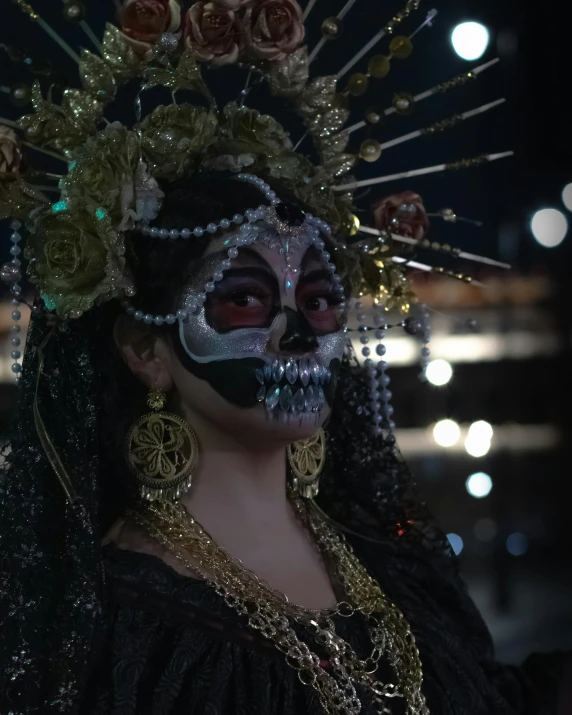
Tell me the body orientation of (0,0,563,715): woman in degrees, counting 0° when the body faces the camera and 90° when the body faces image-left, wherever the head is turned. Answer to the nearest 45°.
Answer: approximately 315°
